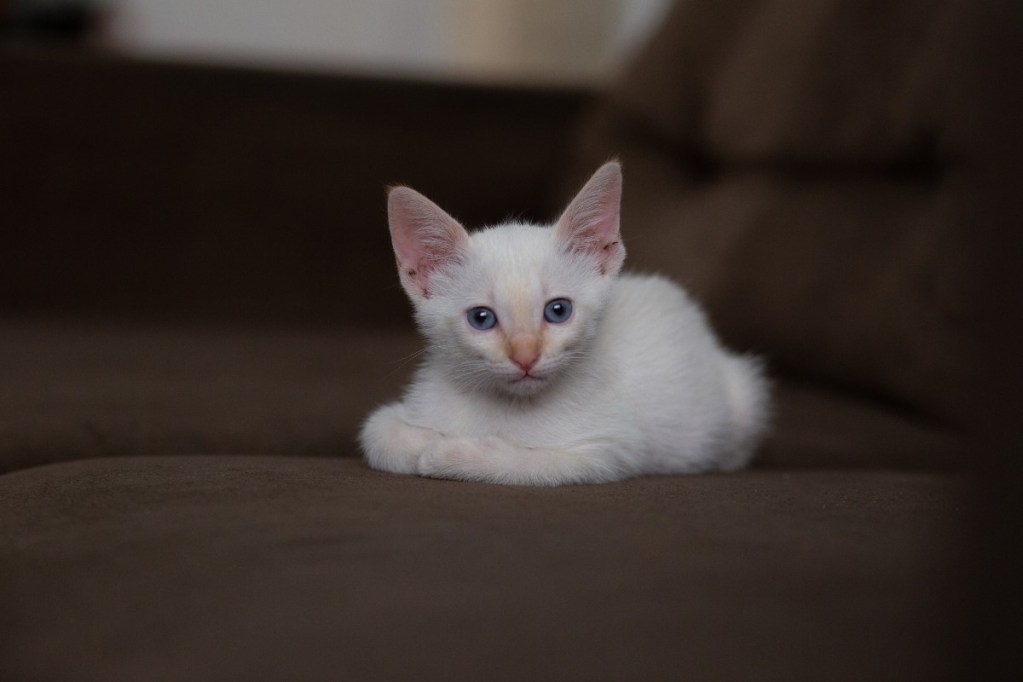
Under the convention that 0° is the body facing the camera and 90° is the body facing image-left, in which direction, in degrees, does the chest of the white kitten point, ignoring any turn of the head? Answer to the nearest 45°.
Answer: approximately 45°
